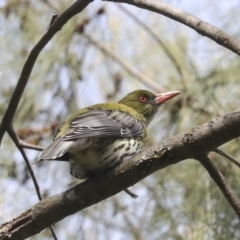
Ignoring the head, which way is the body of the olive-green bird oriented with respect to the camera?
to the viewer's right

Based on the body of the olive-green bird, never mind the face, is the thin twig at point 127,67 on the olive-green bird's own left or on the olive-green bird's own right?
on the olive-green bird's own left

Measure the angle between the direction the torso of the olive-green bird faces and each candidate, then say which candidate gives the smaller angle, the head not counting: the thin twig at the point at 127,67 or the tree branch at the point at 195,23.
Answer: the tree branch

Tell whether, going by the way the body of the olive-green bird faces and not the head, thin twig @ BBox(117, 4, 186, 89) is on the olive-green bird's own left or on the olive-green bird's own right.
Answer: on the olive-green bird's own left

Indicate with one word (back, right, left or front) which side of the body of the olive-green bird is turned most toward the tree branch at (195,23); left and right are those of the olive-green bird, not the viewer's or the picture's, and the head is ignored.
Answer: front
